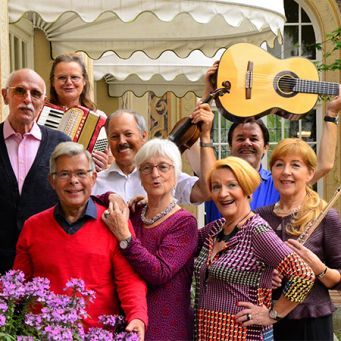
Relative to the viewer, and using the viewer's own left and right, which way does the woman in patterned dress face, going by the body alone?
facing the viewer and to the left of the viewer

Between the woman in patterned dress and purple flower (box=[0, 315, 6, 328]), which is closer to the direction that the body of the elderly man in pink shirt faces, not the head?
the purple flower

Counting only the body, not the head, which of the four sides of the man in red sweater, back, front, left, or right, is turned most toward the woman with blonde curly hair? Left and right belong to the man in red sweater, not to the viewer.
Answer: left

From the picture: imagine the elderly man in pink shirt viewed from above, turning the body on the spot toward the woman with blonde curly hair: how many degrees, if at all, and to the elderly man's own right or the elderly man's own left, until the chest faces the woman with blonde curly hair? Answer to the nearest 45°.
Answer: approximately 90° to the elderly man's own left

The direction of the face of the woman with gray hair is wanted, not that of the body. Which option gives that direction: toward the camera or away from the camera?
toward the camera

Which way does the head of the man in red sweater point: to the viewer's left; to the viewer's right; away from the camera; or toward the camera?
toward the camera

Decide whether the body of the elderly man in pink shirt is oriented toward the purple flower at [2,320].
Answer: yes

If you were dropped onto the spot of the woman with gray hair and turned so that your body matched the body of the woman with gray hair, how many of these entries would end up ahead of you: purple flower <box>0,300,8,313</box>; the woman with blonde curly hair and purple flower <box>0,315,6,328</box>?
2

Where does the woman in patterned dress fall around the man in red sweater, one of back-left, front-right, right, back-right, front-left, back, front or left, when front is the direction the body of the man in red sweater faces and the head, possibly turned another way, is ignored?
left

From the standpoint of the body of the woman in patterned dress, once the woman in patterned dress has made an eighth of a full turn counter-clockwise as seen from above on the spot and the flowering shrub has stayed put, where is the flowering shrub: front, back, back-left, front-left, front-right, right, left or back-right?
front-right

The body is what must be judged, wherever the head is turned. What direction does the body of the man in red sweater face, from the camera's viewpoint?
toward the camera

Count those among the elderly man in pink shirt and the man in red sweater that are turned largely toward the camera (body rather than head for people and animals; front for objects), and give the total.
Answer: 2

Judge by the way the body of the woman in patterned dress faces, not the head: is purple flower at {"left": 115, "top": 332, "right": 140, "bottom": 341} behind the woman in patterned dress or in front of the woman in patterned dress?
in front

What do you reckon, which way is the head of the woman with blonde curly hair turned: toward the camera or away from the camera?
toward the camera
